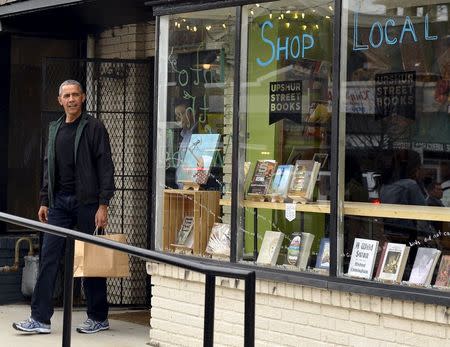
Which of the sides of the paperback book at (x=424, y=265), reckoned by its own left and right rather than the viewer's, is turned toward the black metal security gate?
right

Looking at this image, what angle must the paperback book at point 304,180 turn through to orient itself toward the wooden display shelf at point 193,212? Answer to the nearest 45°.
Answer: approximately 90° to its right

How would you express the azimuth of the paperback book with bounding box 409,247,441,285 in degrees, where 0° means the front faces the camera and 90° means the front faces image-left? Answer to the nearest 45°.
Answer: approximately 45°

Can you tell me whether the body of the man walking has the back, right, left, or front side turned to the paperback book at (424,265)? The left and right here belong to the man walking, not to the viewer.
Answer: left

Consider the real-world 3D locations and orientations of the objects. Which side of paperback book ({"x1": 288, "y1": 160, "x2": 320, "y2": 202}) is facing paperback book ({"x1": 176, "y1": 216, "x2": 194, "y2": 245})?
right

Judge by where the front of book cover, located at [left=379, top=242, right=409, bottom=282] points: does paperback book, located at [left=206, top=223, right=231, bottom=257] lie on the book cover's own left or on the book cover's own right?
on the book cover's own right

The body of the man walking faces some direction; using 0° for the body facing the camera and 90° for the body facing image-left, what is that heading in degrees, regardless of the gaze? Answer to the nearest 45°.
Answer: approximately 45°
